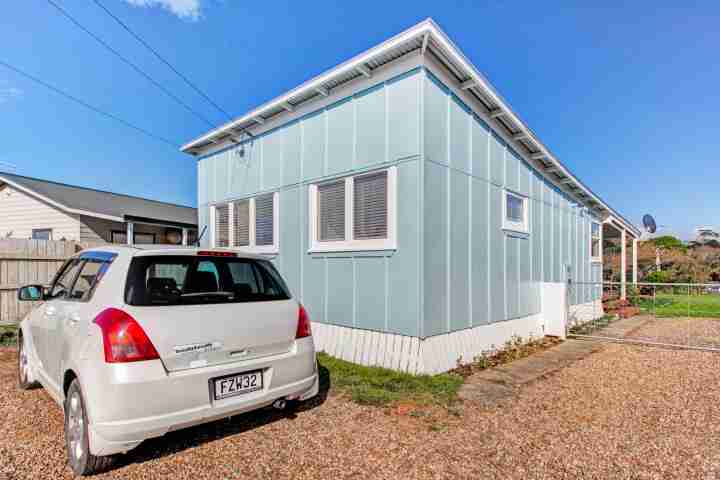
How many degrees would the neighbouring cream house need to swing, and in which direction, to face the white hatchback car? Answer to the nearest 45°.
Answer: approximately 45° to its right

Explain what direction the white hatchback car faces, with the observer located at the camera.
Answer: facing away from the viewer and to the left of the viewer

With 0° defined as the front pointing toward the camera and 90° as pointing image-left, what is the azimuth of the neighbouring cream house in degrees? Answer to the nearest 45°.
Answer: approximately 315°

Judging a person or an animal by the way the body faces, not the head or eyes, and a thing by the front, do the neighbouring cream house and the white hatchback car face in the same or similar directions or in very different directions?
very different directions

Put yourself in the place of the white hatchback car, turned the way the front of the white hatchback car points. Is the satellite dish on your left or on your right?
on your right

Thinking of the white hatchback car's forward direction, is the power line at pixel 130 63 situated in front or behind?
in front
